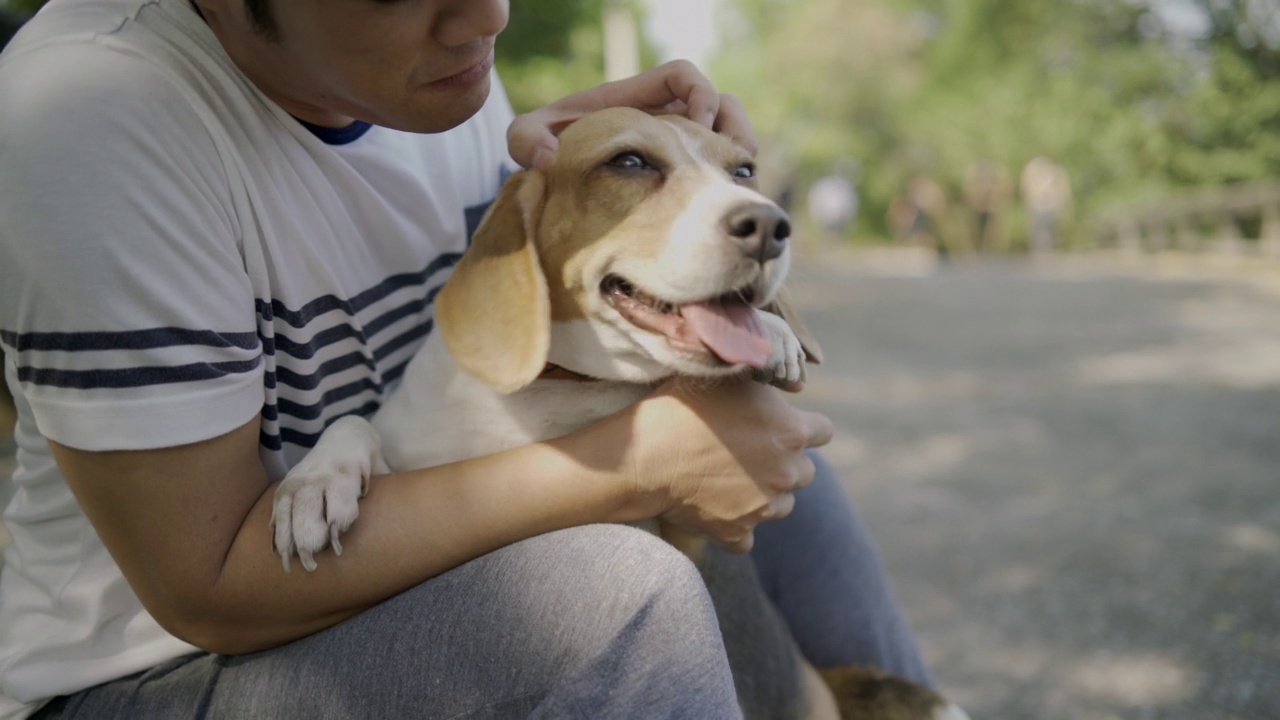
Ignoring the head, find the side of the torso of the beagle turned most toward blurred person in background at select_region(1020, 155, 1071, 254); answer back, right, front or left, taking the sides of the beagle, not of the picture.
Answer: left

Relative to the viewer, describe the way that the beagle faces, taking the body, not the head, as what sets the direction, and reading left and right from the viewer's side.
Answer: facing the viewer and to the right of the viewer

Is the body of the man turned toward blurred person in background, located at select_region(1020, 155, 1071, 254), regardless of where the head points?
no

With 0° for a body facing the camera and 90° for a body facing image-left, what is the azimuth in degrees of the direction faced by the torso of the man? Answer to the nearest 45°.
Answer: approximately 315°

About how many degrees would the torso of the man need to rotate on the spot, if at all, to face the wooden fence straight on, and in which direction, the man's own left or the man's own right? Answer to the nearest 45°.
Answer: approximately 90° to the man's own left
